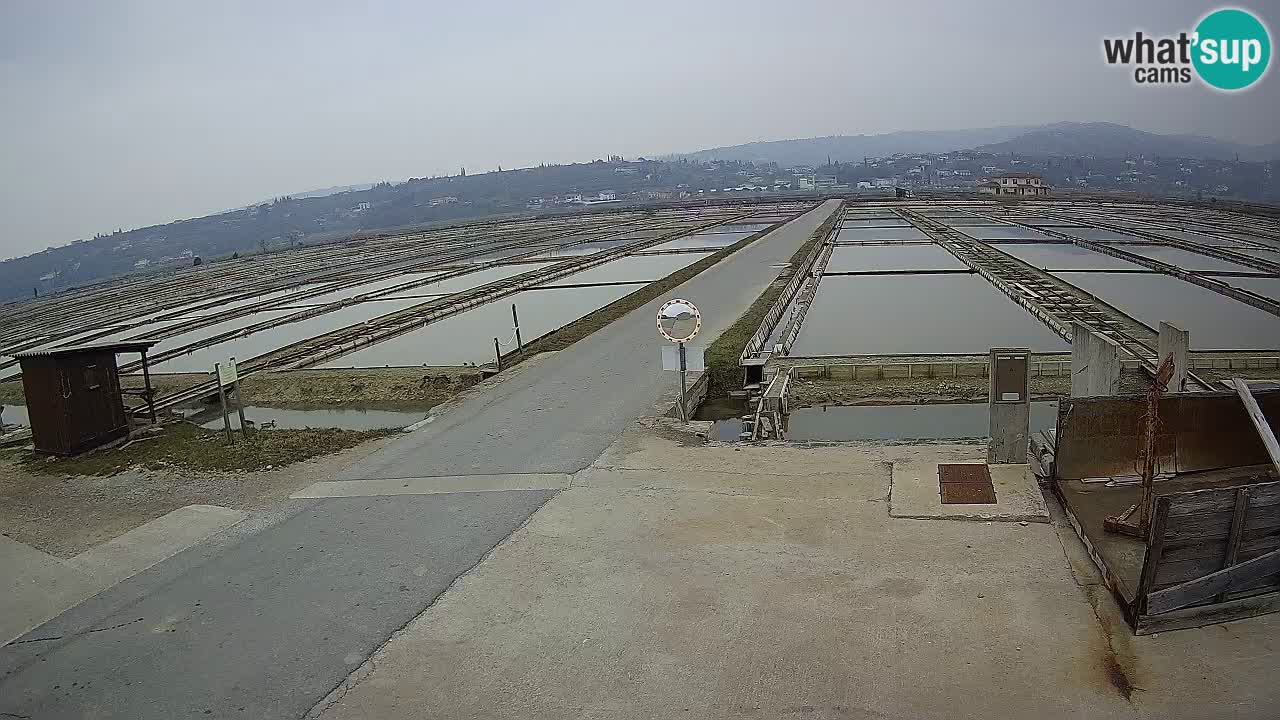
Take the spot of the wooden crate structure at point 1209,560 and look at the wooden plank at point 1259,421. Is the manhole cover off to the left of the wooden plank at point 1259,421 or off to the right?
left

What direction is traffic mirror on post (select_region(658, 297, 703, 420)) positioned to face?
toward the camera

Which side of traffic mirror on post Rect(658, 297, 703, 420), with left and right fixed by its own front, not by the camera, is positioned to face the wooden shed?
right

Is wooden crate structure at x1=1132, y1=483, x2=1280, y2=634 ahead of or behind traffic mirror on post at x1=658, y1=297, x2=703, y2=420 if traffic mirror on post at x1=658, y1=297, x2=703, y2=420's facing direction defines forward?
ahead

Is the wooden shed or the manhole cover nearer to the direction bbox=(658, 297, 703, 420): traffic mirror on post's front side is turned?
the manhole cover

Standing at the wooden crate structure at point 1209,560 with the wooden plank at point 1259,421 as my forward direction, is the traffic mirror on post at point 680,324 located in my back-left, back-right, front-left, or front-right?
front-left

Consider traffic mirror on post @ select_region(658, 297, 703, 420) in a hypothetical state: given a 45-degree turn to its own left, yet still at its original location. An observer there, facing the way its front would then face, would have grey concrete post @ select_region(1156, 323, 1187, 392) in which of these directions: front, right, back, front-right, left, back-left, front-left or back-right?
front

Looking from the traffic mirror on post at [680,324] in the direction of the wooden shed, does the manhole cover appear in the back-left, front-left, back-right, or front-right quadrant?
back-left

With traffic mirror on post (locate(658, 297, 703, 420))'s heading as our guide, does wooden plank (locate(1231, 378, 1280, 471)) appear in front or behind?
in front

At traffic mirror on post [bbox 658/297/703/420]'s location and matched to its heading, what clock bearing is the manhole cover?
The manhole cover is roughly at 11 o'clock from the traffic mirror on post.
